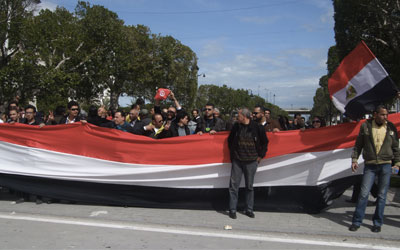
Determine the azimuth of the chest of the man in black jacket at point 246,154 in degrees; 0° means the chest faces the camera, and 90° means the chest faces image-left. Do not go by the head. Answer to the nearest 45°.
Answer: approximately 0°

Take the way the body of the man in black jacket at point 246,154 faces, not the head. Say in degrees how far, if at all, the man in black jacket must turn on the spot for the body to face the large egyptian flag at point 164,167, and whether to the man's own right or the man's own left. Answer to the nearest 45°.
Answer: approximately 90° to the man's own right

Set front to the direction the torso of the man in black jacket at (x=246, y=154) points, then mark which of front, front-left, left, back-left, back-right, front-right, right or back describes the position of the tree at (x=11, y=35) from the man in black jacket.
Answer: back-right

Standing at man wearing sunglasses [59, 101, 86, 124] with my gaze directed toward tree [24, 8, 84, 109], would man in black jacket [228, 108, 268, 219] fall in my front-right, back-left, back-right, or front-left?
back-right

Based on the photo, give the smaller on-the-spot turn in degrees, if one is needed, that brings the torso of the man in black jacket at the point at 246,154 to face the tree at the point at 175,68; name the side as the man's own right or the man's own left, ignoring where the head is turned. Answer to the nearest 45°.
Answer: approximately 180°

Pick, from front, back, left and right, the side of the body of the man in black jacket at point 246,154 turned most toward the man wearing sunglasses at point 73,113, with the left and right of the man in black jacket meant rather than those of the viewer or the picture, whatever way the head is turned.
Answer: right

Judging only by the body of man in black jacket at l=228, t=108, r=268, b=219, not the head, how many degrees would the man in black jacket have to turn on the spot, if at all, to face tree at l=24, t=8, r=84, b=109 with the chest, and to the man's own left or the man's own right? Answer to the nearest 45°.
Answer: approximately 135° to the man's own right
